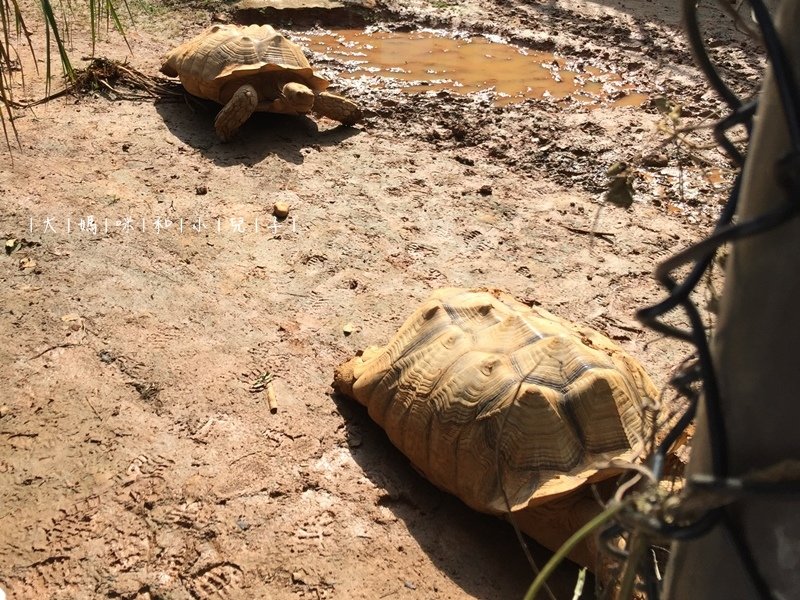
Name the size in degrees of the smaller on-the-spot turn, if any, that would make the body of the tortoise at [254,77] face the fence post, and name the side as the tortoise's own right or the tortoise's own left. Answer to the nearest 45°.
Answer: approximately 45° to the tortoise's own right

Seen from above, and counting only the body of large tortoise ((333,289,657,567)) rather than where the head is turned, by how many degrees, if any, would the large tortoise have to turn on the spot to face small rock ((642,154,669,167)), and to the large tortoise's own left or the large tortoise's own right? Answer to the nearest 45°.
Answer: approximately 90° to the large tortoise's own right

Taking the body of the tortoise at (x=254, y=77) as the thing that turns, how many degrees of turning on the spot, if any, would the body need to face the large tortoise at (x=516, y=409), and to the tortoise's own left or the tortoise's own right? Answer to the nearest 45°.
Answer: approximately 45° to the tortoise's own right

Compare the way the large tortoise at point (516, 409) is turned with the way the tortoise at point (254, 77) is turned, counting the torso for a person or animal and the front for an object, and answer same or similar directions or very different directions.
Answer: very different directions

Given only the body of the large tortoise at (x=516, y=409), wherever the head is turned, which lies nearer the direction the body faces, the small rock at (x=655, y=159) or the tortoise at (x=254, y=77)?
the tortoise

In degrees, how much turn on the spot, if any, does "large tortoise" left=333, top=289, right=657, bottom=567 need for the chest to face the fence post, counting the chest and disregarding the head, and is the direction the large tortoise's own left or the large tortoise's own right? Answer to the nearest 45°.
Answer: approximately 135° to the large tortoise's own left

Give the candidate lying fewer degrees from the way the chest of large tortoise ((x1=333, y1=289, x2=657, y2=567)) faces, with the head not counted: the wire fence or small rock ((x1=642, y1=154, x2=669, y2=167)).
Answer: the small rock

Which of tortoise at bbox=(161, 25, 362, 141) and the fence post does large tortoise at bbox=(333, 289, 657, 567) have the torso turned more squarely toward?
the tortoise

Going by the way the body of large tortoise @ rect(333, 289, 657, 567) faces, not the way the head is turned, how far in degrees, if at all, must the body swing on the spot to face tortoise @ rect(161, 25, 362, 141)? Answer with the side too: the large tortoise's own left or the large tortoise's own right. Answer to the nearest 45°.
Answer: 0° — it already faces it

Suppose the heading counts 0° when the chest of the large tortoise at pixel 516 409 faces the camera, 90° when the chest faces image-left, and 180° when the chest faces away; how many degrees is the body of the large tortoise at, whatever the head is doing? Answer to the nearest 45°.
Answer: approximately 135°
